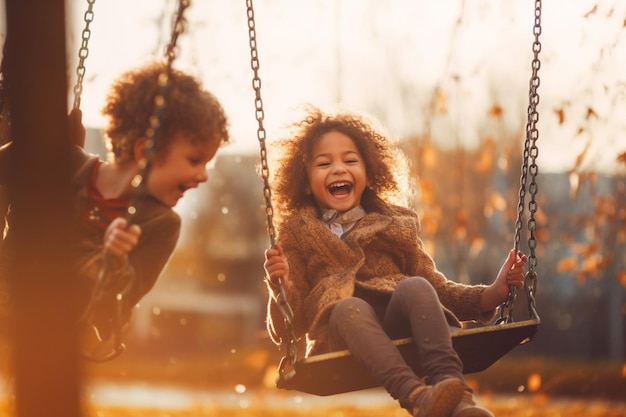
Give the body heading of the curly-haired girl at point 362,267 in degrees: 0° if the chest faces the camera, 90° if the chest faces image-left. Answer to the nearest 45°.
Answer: approximately 0°

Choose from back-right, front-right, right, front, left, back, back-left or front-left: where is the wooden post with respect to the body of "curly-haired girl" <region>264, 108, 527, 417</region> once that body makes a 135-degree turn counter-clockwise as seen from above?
back
